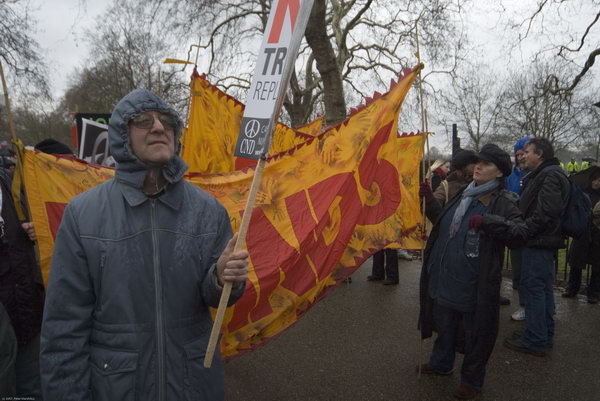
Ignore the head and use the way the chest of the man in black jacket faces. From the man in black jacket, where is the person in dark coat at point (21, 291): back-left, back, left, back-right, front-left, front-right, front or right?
front-left

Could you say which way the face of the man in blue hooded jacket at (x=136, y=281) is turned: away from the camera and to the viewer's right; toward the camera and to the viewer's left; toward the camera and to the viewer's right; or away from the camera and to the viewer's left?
toward the camera and to the viewer's right

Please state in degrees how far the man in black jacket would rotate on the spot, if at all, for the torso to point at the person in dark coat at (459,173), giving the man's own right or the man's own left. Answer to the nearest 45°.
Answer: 0° — they already face them

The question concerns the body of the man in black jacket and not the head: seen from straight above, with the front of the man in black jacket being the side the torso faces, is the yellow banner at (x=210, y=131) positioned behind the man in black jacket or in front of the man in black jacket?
in front

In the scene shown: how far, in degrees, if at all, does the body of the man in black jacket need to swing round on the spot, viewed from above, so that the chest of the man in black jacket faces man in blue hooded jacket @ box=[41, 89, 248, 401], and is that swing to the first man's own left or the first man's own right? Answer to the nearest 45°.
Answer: approximately 90° to the first man's own left

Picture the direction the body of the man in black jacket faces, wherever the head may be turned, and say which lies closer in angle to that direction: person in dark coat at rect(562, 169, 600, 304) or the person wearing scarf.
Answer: the person wearing scarf

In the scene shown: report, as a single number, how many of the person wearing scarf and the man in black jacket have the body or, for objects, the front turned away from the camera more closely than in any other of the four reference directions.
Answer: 0

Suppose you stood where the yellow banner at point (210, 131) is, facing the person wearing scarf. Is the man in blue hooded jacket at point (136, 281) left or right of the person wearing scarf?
right

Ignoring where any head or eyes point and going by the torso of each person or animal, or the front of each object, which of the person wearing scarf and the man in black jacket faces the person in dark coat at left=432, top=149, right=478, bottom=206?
the man in black jacket

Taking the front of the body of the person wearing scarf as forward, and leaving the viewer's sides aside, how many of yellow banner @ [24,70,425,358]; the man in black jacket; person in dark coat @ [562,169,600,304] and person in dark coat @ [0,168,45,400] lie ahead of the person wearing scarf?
2

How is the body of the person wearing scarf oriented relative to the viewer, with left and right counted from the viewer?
facing the viewer and to the left of the viewer

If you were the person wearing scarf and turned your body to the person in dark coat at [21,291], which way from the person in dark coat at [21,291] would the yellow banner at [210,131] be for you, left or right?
right

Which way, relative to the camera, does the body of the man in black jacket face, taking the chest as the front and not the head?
to the viewer's left
